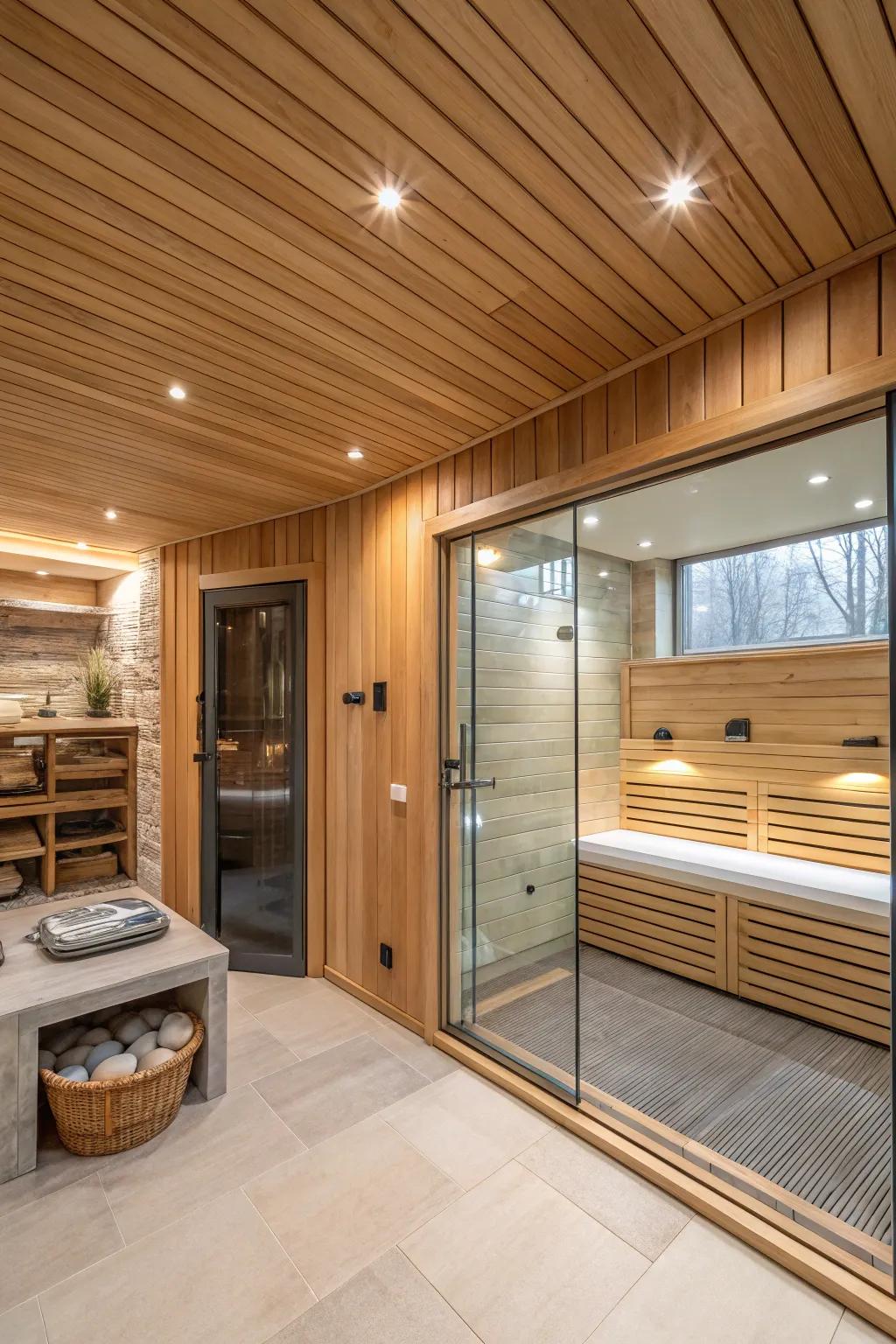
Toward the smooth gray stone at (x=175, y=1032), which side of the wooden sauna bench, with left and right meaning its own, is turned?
front

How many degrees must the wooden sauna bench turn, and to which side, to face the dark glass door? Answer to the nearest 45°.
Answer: approximately 45° to its right

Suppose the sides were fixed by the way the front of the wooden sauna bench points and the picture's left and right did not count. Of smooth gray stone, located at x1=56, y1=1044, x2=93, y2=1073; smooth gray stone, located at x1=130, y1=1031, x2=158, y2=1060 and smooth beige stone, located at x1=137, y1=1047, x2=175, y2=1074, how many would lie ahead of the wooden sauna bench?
3

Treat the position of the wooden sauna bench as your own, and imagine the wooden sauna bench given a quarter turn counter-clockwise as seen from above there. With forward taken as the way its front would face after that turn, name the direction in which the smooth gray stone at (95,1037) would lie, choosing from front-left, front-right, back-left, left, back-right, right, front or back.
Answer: right

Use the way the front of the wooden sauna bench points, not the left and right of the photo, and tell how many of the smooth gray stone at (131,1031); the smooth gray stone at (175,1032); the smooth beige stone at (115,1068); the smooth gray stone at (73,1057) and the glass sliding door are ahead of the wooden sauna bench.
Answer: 5

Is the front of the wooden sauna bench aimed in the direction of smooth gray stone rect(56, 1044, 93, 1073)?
yes

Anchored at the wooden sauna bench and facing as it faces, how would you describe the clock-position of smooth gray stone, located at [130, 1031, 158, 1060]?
The smooth gray stone is roughly at 12 o'clock from the wooden sauna bench.

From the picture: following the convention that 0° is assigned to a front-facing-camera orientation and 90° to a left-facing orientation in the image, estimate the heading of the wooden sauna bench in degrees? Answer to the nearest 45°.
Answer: approximately 45°

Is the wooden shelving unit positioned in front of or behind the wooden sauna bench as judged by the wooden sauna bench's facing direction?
in front

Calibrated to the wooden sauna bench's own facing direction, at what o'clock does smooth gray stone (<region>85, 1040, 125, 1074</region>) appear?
The smooth gray stone is roughly at 12 o'clock from the wooden sauna bench.

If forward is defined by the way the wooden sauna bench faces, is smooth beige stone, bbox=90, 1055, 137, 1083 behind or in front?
in front

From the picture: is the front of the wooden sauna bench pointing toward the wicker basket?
yes

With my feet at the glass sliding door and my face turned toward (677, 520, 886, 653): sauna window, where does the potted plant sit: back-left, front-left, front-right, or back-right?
back-left

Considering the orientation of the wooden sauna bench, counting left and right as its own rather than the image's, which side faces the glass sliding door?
front
